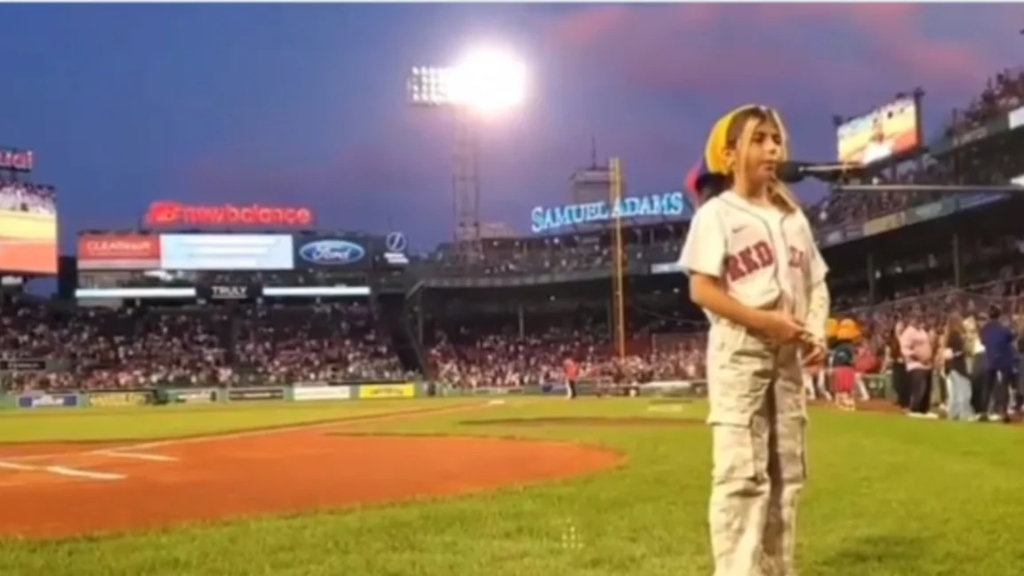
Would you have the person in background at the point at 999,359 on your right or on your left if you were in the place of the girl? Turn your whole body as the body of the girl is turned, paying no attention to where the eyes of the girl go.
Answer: on your left

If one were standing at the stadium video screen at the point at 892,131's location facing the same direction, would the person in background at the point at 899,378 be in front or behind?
in front

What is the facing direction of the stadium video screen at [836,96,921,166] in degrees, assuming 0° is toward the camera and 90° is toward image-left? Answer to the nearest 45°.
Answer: approximately 45°

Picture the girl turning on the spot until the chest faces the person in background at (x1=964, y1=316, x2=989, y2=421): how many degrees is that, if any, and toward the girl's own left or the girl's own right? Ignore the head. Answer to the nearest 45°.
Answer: approximately 135° to the girl's own left

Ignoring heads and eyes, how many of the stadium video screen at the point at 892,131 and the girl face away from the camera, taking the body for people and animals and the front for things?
0

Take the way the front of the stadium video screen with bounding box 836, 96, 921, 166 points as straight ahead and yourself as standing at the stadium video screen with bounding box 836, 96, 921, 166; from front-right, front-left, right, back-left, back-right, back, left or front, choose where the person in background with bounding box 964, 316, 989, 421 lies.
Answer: front-left

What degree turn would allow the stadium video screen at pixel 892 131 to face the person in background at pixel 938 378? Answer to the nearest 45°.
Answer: approximately 45° to its left

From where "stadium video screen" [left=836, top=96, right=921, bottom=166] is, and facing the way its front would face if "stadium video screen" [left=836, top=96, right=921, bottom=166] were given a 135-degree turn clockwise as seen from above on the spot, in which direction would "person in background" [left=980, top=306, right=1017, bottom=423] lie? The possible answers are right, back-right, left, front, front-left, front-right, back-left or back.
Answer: back

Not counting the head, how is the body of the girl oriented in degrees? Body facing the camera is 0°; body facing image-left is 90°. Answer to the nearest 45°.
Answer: approximately 315°
